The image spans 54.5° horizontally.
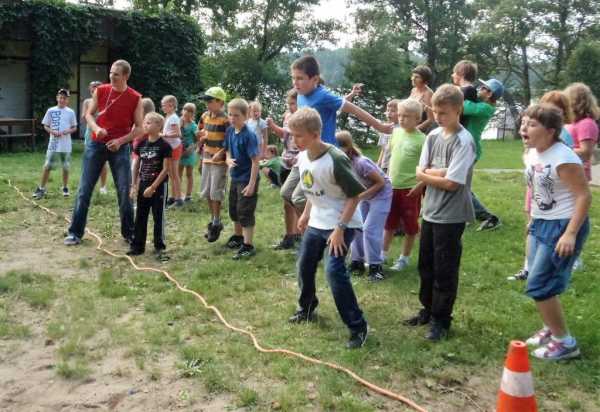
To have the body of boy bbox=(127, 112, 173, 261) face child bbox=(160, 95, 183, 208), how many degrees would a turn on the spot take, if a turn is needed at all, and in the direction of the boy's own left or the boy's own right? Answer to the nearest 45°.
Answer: approximately 135° to the boy's own right

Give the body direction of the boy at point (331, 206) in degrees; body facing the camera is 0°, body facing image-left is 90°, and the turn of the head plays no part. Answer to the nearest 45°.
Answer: approximately 45°

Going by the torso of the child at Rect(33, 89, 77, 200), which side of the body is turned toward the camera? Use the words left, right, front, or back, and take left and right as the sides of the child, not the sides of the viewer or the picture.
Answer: front

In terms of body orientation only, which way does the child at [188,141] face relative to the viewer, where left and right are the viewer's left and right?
facing the viewer and to the left of the viewer

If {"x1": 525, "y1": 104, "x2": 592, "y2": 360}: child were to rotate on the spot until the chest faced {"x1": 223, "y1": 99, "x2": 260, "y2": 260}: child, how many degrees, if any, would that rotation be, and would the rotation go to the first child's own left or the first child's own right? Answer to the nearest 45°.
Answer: approximately 90° to the first child's own right

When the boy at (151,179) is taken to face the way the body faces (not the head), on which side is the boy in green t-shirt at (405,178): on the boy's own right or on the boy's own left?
on the boy's own left

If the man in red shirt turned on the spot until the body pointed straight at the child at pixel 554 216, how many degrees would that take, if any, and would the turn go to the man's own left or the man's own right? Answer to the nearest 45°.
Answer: approximately 90° to the man's own left

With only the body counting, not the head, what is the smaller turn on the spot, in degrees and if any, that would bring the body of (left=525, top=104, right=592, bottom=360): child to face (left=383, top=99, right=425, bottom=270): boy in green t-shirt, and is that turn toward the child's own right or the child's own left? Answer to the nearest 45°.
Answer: approximately 90° to the child's own right

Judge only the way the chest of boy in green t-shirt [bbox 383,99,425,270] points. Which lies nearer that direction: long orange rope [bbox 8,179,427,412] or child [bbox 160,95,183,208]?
the long orange rope

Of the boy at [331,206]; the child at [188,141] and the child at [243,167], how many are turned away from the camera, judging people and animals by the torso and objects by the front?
0
